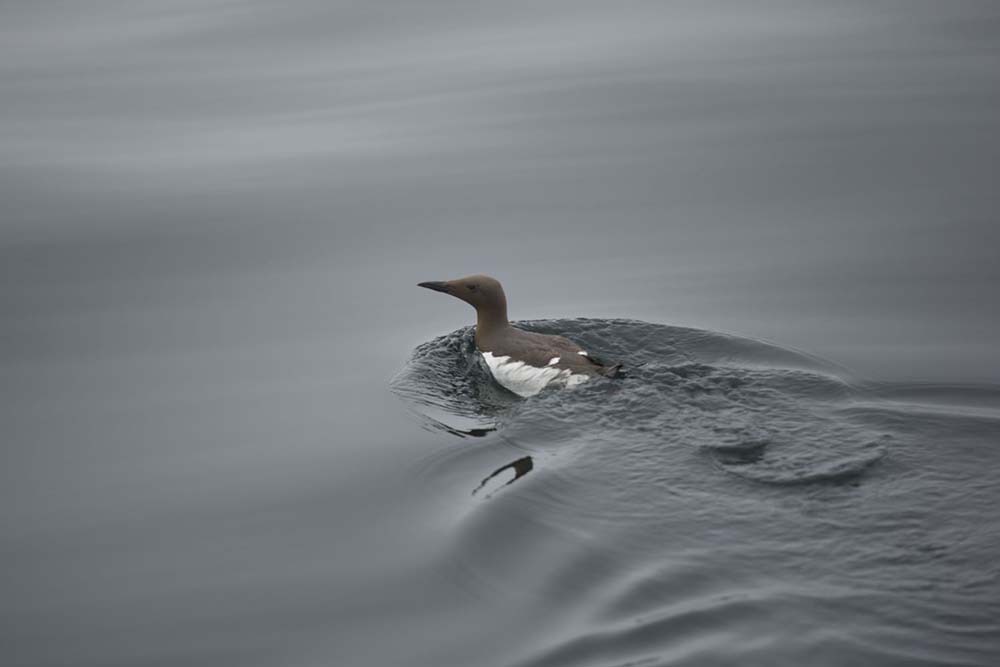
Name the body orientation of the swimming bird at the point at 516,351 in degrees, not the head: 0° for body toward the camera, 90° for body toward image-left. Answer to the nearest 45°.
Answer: approximately 90°
